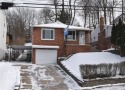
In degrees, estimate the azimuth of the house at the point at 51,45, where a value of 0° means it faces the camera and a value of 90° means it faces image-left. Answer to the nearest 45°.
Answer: approximately 0°
